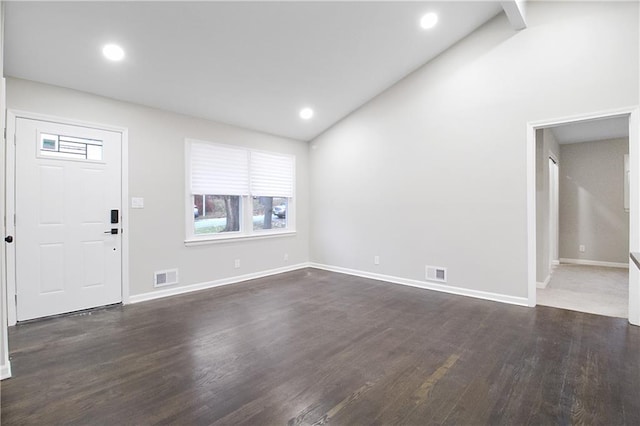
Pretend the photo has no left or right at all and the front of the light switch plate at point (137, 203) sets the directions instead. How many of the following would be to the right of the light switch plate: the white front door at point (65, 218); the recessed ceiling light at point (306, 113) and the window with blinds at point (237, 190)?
1

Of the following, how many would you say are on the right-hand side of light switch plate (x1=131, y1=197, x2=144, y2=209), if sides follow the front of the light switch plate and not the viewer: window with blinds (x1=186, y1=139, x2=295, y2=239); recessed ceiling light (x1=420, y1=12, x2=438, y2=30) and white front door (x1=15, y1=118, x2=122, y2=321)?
1

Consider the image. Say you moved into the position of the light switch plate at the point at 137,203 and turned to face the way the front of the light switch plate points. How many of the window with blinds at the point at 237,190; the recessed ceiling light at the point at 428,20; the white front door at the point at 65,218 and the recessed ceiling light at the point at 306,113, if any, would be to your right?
1

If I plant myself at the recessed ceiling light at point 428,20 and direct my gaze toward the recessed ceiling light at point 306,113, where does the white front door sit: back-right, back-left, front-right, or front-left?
front-left

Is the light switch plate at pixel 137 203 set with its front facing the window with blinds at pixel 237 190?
no

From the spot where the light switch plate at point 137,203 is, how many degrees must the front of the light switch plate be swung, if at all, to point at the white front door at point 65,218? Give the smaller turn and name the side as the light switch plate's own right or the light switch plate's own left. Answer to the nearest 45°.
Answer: approximately 90° to the light switch plate's own right

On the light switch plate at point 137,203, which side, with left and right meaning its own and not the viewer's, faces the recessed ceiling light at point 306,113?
left

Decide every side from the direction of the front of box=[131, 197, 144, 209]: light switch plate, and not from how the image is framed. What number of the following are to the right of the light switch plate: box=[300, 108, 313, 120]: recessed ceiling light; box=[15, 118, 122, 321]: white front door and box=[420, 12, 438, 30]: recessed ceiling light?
1

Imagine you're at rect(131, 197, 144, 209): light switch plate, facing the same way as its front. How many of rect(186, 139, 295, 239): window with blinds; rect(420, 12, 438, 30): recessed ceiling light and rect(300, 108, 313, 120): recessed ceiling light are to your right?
0

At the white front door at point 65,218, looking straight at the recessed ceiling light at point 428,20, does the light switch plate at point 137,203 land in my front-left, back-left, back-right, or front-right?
front-left

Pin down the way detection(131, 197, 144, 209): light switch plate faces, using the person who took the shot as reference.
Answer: facing the viewer

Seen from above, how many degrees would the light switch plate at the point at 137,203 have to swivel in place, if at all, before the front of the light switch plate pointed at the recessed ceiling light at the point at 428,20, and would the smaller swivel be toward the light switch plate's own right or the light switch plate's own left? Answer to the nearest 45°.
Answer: approximately 45° to the light switch plate's own left
